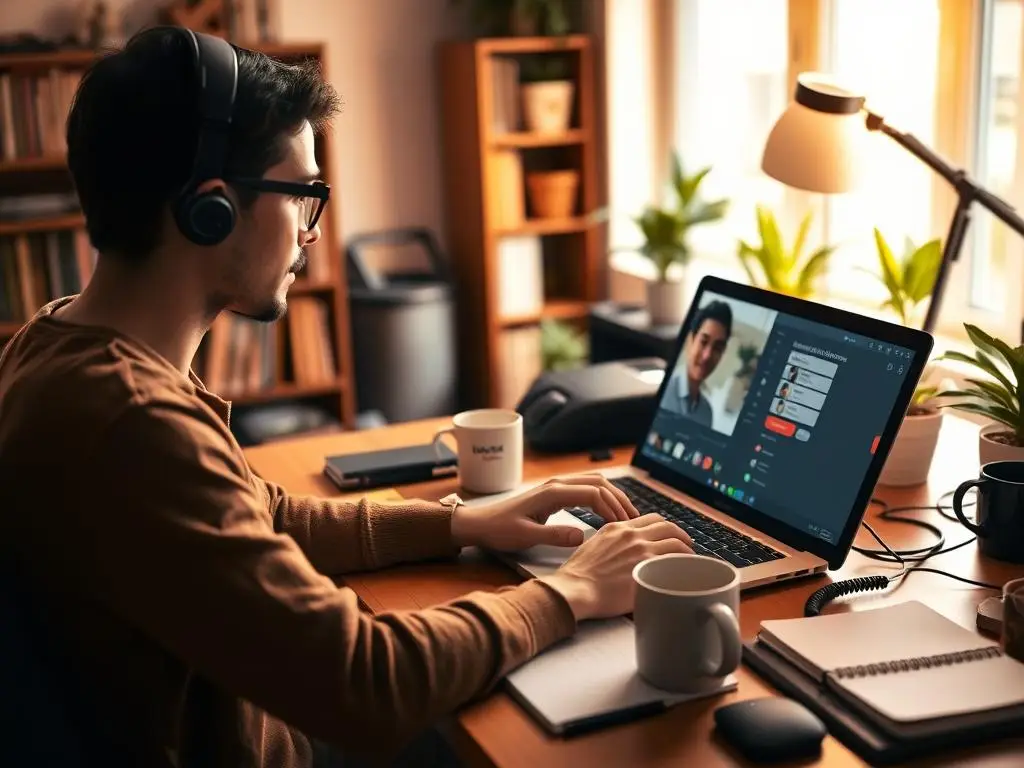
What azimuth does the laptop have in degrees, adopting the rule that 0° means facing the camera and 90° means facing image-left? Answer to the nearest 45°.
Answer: approximately 45°

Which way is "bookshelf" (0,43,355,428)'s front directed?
toward the camera

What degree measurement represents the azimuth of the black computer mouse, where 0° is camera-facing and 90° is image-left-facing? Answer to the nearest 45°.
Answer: approximately 270°

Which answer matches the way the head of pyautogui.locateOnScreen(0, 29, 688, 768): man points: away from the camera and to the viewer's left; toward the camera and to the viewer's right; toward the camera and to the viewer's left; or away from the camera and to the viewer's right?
away from the camera and to the viewer's right

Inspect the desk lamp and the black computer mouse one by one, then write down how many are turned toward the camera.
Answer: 0

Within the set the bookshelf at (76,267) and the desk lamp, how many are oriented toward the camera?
1

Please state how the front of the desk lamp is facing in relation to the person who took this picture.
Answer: facing to the left of the viewer

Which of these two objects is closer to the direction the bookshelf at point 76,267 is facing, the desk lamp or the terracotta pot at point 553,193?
the desk lamp

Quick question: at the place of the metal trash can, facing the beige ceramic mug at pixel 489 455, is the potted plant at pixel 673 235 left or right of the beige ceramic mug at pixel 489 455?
left

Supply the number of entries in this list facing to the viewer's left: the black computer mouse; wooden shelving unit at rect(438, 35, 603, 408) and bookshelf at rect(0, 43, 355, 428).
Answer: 0

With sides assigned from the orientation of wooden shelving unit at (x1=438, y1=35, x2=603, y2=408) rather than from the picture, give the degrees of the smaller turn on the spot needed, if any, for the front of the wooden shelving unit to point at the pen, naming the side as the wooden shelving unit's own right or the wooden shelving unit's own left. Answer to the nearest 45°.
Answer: approximately 45° to the wooden shelving unit's own right

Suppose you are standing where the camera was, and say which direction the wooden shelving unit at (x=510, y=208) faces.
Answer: facing the viewer and to the right of the viewer
